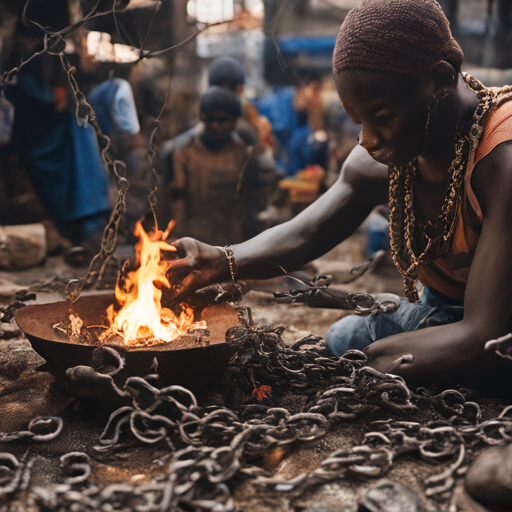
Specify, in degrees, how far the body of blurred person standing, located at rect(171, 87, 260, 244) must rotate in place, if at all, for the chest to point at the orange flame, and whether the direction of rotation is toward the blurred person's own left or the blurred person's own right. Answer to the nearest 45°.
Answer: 0° — they already face it

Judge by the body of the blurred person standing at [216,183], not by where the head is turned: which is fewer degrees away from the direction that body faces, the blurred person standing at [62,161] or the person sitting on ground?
the person sitting on ground

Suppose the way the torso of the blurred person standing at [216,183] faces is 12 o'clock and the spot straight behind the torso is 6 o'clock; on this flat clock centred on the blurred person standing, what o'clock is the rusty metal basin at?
The rusty metal basin is roughly at 12 o'clock from the blurred person standing.

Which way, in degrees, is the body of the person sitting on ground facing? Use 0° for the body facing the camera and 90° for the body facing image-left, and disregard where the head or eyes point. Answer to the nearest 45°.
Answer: approximately 45°

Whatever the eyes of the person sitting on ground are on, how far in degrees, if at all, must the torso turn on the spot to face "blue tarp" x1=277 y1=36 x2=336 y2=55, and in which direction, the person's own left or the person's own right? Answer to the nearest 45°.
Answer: approximately 135° to the person's own right

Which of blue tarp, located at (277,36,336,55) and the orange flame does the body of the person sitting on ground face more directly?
the orange flame

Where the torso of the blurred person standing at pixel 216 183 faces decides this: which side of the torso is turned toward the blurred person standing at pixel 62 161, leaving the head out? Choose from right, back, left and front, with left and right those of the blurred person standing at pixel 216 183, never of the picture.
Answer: right

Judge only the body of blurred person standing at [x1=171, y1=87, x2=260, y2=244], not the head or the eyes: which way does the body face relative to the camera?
toward the camera

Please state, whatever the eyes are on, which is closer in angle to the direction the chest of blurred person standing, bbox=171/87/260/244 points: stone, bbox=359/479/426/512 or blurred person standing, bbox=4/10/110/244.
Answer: the stone

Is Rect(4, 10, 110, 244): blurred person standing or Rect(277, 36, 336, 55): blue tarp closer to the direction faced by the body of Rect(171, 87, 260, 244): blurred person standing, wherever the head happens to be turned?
the blurred person standing

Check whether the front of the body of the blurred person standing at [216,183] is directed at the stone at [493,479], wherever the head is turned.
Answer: yes

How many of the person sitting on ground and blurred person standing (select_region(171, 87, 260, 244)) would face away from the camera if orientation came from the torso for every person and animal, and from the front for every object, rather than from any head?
0
